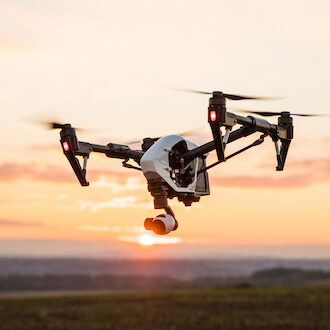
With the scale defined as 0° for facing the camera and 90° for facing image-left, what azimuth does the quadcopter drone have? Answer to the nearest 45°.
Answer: approximately 45°
